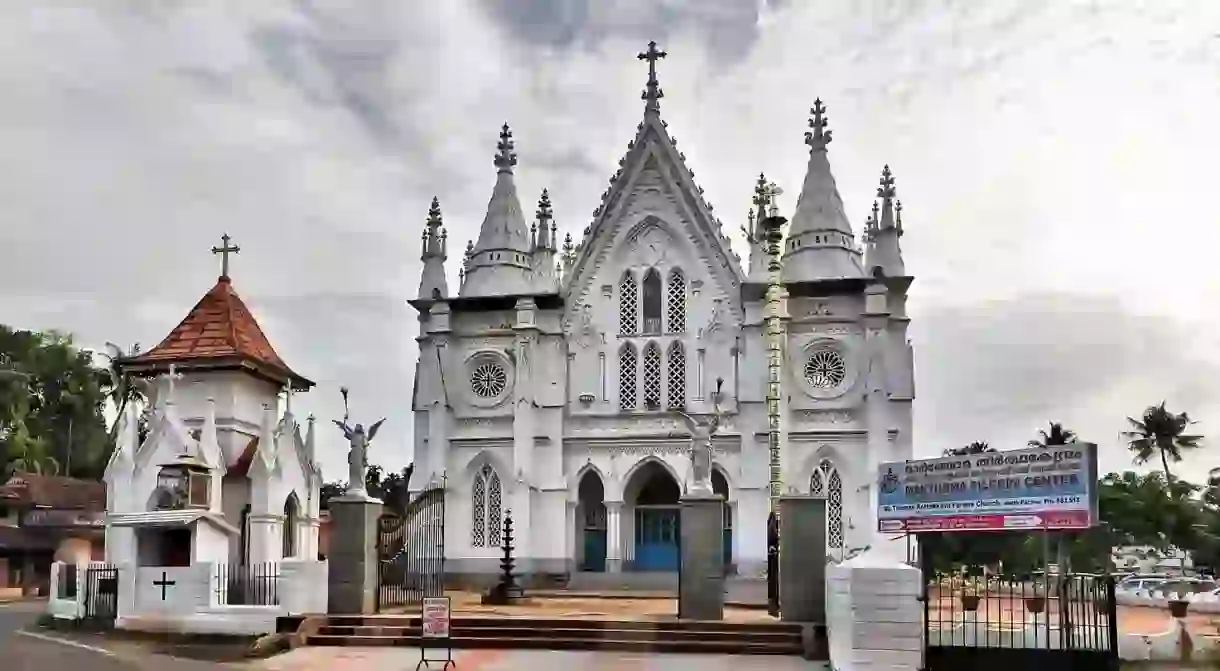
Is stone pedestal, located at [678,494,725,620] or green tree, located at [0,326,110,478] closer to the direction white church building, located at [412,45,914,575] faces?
the stone pedestal

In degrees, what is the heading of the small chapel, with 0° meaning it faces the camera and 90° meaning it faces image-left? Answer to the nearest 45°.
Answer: approximately 45°

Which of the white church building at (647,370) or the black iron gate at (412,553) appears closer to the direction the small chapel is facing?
the black iron gate

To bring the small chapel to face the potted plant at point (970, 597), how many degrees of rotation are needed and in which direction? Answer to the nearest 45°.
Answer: approximately 90° to its left

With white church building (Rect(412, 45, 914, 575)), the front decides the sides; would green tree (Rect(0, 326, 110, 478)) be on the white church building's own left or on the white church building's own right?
on the white church building's own right

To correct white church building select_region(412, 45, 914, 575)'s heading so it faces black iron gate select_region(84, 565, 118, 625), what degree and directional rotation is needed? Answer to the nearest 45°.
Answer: approximately 45° to its right

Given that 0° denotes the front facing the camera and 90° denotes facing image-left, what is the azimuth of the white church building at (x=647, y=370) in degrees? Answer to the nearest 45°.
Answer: approximately 0°

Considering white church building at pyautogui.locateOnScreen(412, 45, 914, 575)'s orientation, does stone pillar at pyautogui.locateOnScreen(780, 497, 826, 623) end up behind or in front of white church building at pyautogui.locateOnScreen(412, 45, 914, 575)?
in front

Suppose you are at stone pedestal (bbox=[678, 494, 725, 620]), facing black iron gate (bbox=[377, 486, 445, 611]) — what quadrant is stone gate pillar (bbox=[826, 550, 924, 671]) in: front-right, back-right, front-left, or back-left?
back-left

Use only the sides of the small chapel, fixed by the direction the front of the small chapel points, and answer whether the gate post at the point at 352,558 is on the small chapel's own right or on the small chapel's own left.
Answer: on the small chapel's own left

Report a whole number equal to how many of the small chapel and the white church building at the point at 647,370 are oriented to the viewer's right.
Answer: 0
